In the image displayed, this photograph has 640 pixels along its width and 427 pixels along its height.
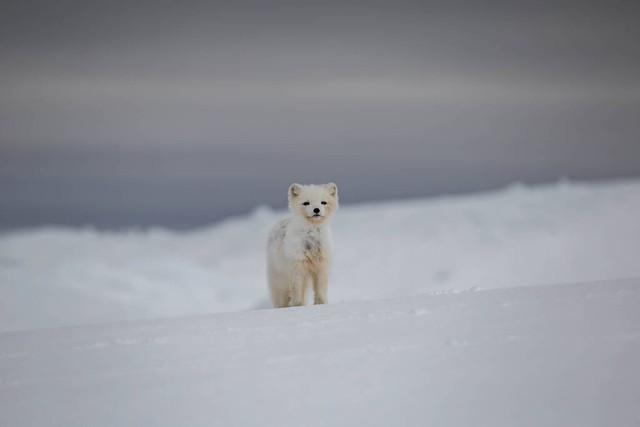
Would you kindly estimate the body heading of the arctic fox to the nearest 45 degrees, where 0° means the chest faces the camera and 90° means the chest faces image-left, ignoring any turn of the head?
approximately 315°
